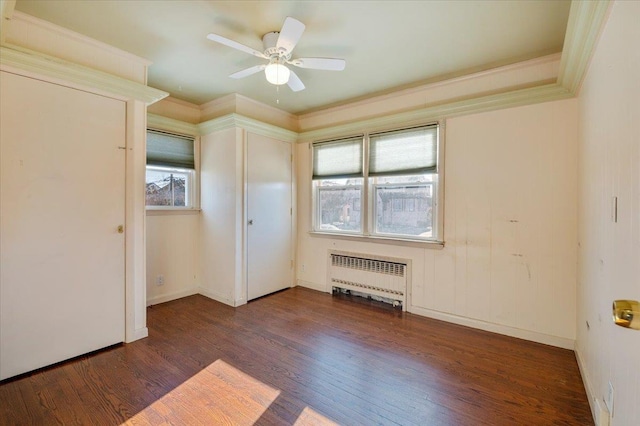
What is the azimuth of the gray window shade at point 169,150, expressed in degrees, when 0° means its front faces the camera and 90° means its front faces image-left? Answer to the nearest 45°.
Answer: approximately 315°

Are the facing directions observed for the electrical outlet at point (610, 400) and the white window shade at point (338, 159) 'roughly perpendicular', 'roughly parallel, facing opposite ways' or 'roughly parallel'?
roughly perpendicular

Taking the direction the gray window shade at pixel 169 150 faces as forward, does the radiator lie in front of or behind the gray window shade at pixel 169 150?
in front

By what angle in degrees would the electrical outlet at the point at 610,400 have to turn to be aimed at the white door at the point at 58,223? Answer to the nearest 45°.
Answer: approximately 45° to its left

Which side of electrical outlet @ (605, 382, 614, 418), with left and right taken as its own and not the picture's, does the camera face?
left

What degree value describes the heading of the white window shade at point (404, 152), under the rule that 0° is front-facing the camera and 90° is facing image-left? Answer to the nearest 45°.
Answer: approximately 45°

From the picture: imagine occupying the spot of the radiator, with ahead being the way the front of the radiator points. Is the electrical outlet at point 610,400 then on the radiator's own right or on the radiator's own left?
on the radiator's own left

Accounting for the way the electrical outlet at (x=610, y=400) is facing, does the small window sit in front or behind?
in front

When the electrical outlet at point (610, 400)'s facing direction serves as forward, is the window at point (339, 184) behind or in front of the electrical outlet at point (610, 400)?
in front

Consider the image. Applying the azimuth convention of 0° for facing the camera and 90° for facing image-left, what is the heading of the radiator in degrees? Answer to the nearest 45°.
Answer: approximately 45°

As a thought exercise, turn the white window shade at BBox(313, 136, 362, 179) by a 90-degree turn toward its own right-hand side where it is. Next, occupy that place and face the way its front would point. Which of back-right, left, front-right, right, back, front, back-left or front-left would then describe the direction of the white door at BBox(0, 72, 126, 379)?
left

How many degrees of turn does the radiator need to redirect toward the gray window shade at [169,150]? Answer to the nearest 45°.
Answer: approximately 45° to its right

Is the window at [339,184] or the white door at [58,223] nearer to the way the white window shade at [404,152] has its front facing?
the white door

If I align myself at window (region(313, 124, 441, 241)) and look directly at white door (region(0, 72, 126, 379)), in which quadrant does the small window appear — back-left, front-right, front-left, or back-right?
front-right

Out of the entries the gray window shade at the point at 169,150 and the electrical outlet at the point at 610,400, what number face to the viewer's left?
1

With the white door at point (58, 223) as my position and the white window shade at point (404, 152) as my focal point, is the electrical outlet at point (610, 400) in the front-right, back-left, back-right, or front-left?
front-right

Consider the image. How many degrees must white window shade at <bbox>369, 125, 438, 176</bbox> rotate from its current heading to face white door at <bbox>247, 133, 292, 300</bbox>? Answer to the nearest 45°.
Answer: approximately 45° to its right

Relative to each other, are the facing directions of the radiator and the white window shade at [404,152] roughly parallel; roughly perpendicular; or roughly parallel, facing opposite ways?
roughly parallel
